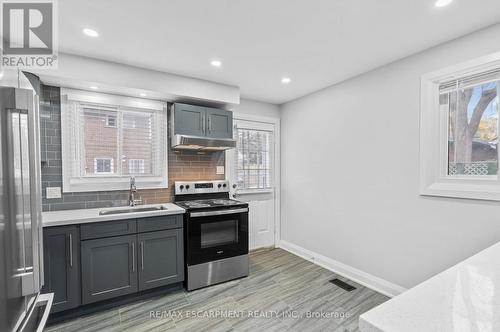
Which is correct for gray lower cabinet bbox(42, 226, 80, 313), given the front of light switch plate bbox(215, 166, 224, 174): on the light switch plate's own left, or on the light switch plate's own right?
on the light switch plate's own right

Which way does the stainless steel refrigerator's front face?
to the viewer's right

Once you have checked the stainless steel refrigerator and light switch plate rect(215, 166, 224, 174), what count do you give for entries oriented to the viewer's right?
1

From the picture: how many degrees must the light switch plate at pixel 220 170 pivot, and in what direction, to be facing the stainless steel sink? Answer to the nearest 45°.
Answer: approximately 45° to its right

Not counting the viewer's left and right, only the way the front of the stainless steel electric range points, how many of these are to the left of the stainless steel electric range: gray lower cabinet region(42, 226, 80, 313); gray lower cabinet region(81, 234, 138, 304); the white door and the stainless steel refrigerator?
1

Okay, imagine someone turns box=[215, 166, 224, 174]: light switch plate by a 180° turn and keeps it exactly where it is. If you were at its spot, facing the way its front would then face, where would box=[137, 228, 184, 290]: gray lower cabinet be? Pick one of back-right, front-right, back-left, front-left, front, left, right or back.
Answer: back-left

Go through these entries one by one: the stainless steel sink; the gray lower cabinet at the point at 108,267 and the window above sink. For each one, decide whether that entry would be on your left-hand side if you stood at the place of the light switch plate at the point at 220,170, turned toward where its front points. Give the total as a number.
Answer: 0

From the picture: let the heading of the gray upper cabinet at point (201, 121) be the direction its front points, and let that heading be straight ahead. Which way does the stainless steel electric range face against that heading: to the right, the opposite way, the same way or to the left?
the same way

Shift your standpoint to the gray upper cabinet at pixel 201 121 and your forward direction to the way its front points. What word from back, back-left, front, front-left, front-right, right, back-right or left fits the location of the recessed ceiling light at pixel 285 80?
front-left

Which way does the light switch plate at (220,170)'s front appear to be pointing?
toward the camera

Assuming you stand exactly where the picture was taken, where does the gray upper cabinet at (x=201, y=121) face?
facing the viewer and to the right of the viewer

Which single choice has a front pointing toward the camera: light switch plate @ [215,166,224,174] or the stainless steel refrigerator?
the light switch plate

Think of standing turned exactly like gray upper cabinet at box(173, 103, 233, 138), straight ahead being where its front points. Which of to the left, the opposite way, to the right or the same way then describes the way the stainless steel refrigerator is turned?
to the left

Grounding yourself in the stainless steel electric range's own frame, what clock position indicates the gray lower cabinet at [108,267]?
The gray lower cabinet is roughly at 4 o'clock from the stainless steel electric range.

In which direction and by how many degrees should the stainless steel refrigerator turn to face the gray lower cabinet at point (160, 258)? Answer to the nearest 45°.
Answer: approximately 45° to its left

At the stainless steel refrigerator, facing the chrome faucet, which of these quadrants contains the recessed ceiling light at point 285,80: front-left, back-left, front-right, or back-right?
front-right
